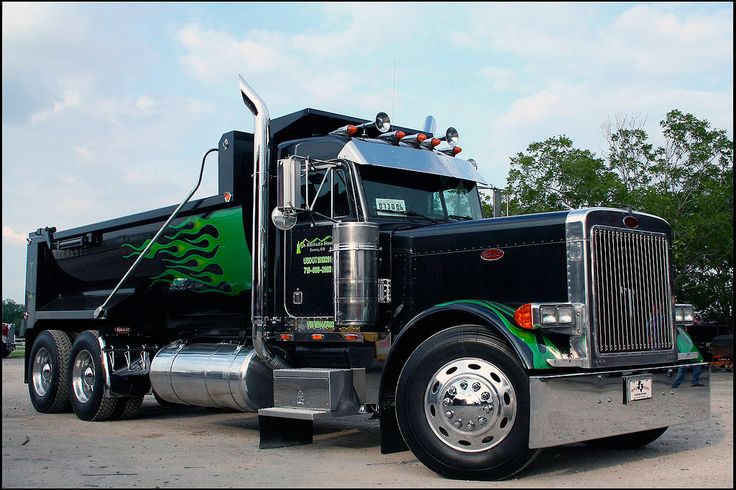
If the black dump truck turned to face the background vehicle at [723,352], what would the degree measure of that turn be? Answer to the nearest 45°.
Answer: approximately 90° to its left

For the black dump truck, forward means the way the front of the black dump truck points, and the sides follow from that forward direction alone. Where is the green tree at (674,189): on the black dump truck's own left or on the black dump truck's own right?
on the black dump truck's own left

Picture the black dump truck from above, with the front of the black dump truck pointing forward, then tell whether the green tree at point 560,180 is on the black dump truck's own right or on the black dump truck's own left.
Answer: on the black dump truck's own left

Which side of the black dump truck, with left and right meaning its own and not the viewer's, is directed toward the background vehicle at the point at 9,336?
back

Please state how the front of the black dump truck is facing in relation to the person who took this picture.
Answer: facing the viewer and to the right of the viewer
